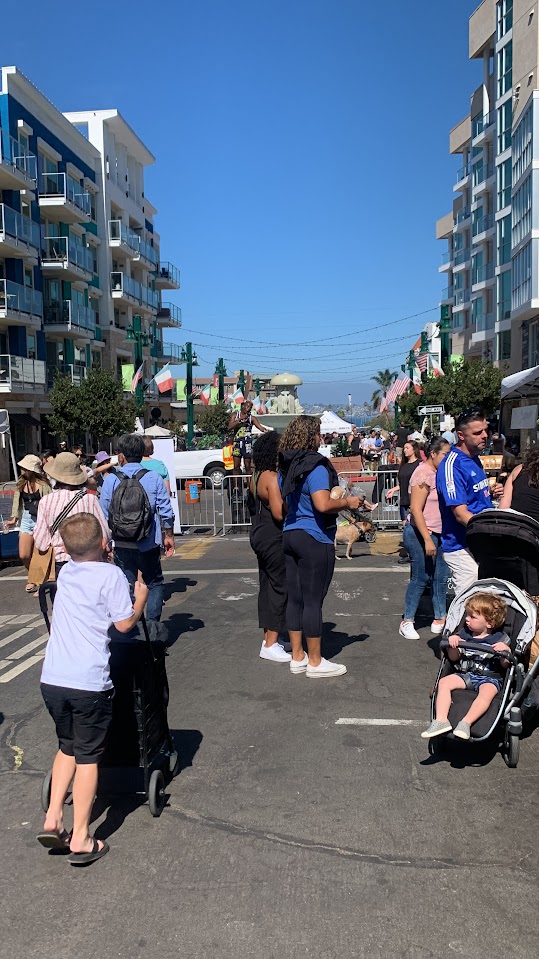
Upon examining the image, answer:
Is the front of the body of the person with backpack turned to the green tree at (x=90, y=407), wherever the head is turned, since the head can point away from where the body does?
yes

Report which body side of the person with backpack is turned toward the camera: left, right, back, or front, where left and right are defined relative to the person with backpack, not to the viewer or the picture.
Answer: back

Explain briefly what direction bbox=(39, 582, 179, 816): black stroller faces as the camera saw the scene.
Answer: facing away from the viewer and to the right of the viewer

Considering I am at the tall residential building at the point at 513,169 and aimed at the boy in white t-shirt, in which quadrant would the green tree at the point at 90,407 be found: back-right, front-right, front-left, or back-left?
front-right

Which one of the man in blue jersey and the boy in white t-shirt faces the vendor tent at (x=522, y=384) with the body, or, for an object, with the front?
the boy in white t-shirt

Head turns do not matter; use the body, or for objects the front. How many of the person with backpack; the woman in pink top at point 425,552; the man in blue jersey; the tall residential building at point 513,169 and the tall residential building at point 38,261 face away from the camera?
1

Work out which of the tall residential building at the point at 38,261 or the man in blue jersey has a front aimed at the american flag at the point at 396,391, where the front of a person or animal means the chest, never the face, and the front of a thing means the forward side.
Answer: the tall residential building

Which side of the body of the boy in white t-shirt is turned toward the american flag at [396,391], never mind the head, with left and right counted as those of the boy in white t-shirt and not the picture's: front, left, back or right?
front

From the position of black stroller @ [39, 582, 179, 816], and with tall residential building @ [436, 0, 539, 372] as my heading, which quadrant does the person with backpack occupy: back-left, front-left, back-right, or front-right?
front-left

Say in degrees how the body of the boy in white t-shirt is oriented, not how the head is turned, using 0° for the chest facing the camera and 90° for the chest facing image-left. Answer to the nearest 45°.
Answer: approximately 225°

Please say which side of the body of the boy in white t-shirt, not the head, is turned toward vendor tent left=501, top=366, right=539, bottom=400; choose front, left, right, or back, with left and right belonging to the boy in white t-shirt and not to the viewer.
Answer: front

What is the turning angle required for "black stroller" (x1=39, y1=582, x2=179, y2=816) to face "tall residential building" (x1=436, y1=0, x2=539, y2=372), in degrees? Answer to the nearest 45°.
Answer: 0° — it already faces it

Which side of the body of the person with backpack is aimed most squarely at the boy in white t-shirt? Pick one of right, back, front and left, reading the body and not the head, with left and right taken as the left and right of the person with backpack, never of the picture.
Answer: back

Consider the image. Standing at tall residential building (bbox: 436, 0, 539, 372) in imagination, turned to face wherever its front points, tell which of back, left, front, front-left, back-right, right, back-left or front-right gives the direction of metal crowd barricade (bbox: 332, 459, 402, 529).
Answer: front-left

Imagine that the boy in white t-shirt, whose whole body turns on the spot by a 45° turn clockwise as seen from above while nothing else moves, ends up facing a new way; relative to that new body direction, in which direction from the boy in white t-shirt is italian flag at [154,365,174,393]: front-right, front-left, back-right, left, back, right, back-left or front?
left

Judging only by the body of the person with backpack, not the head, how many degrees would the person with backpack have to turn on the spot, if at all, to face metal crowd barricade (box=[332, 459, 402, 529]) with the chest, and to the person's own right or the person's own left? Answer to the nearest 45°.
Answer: approximately 45° to the person's own right
